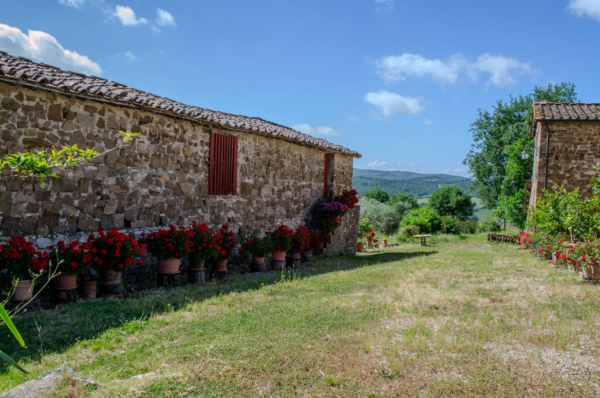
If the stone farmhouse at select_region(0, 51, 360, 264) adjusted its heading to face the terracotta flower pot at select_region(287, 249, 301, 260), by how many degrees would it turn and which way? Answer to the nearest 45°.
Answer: approximately 90° to its left

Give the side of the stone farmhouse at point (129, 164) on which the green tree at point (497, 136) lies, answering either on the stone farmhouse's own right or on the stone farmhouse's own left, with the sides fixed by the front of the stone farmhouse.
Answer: on the stone farmhouse's own left

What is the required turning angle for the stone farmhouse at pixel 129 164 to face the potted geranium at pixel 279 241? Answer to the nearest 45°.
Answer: approximately 90° to its left

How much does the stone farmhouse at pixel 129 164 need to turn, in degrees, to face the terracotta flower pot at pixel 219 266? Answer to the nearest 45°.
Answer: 0° — it already faces it

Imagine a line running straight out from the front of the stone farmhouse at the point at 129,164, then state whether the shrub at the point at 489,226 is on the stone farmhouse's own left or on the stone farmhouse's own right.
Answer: on the stone farmhouse's own left

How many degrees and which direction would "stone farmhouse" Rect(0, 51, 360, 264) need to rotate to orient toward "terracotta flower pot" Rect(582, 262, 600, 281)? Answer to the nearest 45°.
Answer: approximately 45° to its left

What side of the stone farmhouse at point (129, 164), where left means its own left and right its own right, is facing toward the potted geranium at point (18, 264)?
right

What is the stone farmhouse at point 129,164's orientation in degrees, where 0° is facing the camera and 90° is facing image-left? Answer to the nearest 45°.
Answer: approximately 315°

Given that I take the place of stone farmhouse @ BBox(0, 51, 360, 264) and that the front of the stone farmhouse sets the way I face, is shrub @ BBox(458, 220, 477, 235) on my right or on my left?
on my left

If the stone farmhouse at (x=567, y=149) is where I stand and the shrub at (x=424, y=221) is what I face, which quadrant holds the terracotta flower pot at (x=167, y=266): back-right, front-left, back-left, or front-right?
back-left
